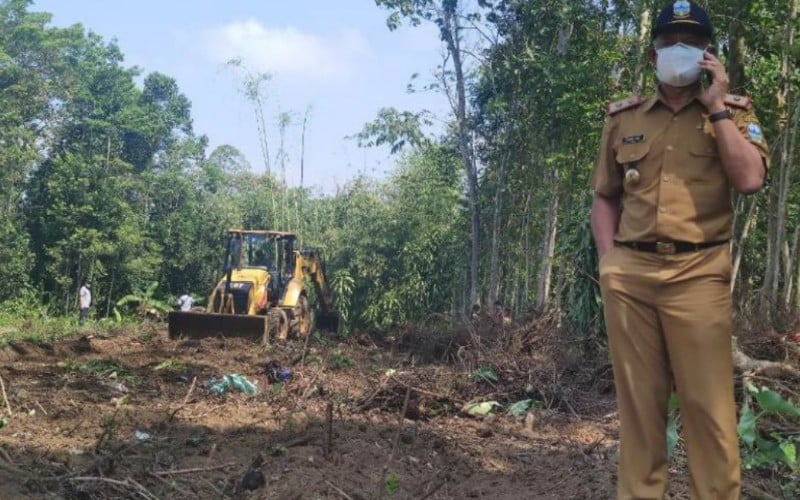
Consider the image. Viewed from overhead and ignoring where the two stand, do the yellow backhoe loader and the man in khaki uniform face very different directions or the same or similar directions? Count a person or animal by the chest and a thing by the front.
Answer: same or similar directions

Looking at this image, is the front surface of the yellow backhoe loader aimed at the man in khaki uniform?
no

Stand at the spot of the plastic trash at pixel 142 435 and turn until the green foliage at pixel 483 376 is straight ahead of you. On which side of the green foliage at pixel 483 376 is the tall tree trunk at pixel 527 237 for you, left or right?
left

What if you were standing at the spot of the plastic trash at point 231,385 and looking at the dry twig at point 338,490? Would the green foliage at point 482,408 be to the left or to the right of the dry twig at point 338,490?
left

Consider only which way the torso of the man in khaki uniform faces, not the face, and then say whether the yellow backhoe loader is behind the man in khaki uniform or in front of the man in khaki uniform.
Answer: behind

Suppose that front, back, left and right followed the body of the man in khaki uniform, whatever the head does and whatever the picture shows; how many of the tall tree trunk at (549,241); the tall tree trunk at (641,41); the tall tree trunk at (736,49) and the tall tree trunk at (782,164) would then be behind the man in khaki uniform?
4

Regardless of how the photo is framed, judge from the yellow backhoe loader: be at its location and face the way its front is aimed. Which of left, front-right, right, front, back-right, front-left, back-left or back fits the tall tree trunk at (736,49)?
left

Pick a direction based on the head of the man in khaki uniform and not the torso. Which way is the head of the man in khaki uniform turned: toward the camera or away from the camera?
toward the camera

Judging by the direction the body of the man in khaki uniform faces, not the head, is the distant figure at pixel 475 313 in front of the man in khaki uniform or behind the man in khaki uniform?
behind

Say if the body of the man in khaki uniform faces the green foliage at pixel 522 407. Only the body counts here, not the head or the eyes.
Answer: no

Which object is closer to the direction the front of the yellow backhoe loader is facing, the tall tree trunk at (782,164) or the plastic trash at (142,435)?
the plastic trash

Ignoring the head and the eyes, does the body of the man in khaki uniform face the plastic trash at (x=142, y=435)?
no

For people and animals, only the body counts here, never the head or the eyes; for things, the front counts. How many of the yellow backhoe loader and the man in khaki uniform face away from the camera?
0

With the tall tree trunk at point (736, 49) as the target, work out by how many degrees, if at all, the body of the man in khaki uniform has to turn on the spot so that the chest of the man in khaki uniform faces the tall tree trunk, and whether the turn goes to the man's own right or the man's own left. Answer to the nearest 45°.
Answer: approximately 180°

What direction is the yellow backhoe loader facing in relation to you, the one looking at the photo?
facing the viewer and to the left of the viewer

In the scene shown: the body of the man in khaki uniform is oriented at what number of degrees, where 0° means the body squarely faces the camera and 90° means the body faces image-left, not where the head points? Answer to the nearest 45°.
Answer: approximately 0°

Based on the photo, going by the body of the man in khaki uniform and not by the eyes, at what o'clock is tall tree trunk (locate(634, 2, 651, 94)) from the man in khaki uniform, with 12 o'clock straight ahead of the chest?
The tall tree trunk is roughly at 6 o'clock from the man in khaki uniform.

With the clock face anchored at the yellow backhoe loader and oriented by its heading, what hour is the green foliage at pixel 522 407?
The green foliage is roughly at 10 o'clock from the yellow backhoe loader.
